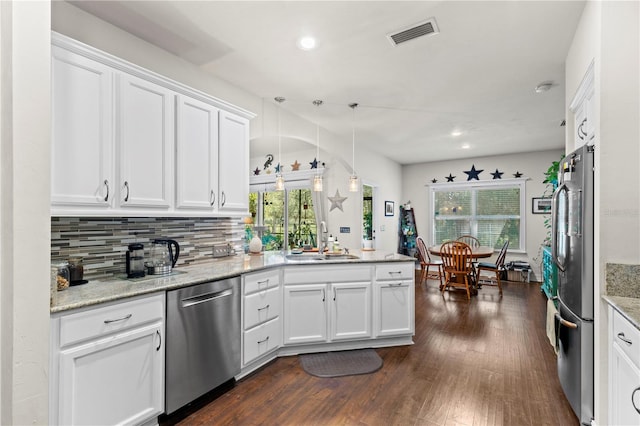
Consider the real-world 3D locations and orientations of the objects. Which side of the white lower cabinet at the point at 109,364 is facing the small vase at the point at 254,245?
left

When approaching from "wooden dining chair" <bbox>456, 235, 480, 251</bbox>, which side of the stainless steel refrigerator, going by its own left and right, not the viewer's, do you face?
right

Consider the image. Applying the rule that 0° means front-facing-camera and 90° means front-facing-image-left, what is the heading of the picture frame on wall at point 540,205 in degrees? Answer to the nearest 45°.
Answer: approximately 0°

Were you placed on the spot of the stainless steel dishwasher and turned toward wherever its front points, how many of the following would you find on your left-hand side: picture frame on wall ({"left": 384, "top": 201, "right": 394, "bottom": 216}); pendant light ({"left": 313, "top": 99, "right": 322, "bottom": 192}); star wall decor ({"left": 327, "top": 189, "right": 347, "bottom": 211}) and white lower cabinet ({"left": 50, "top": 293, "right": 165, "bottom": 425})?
3

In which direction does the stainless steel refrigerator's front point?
to the viewer's left

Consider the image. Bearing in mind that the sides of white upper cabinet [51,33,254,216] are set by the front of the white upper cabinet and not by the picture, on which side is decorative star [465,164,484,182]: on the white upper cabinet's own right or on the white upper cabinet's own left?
on the white upper cabinet's own left

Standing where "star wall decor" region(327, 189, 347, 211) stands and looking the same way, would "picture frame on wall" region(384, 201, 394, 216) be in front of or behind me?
behind

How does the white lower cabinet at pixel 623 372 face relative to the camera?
to the viewer's left
